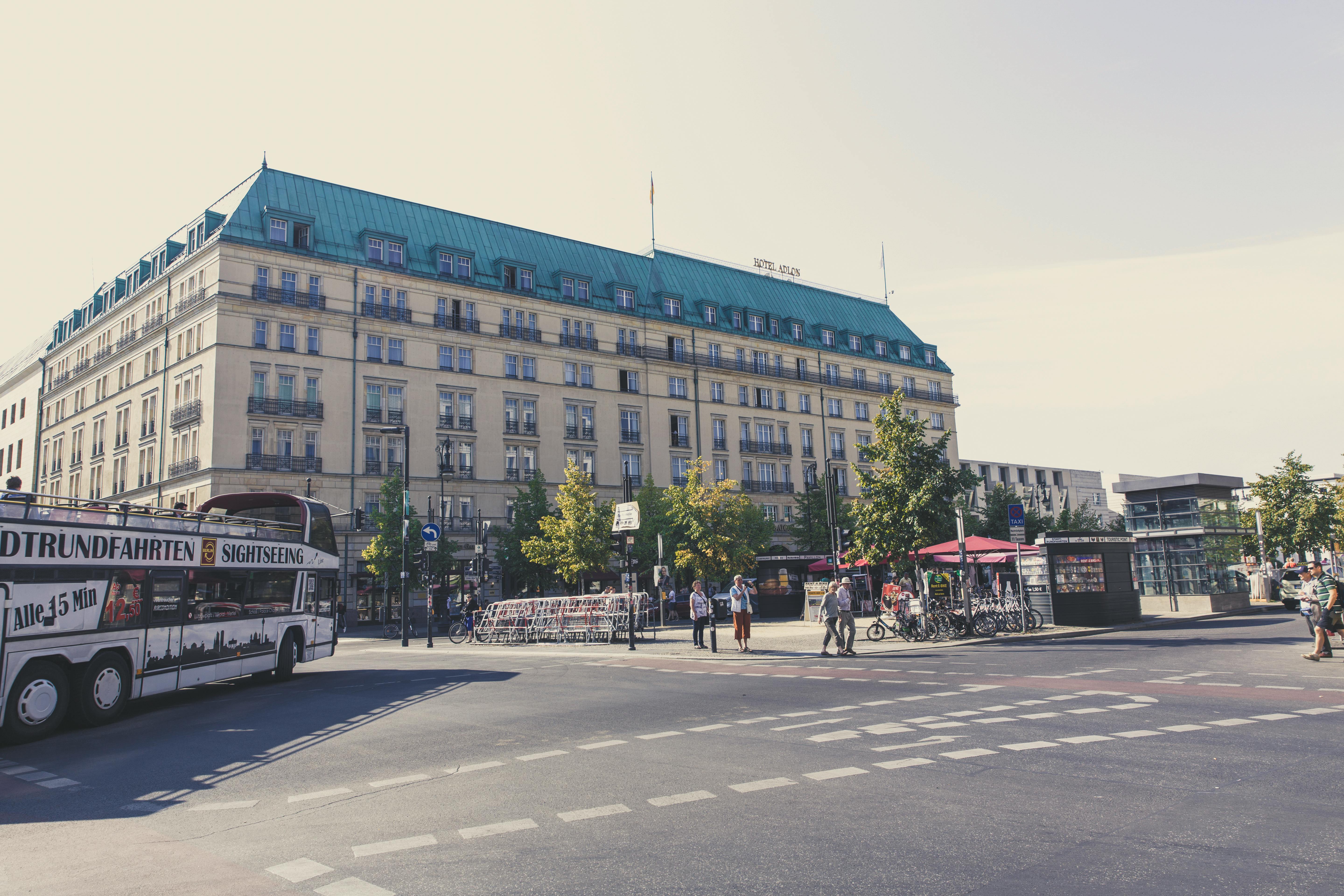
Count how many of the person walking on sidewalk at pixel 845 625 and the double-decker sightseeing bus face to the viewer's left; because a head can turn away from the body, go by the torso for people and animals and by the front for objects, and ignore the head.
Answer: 0

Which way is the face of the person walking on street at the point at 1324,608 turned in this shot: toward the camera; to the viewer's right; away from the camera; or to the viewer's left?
to the viewer's left

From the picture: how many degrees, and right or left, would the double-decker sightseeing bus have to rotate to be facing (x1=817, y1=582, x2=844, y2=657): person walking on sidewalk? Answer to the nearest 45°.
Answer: approximately 45° to its right

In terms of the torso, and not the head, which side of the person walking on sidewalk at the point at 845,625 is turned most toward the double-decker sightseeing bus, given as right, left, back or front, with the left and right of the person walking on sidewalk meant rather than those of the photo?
front

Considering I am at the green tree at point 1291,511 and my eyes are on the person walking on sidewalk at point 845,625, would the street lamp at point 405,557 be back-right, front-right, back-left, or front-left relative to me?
front-right

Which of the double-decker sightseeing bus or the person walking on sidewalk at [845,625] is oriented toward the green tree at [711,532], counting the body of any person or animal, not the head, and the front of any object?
the double-decker sightseeing bus

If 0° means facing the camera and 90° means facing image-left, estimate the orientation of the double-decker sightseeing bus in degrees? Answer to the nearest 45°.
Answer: approximately 225°
